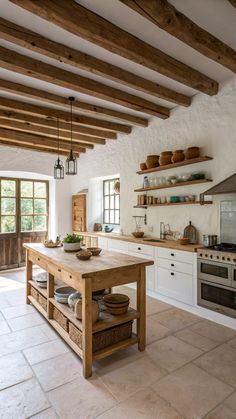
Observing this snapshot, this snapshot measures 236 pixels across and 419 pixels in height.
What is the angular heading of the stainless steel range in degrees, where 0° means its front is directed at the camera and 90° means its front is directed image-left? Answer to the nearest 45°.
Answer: approximately 45°

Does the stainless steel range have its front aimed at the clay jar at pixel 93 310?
yes

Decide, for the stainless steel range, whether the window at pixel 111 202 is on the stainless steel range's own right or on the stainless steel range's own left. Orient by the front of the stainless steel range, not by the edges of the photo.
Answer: on the stainless steel range's own right

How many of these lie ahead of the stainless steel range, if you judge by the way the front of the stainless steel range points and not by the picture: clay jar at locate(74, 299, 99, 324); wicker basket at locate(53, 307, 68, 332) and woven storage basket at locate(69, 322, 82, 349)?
3

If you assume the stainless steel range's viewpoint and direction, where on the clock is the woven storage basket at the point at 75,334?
The woven storage basket is roughly at 12 o'clock from the stainless steel range.
